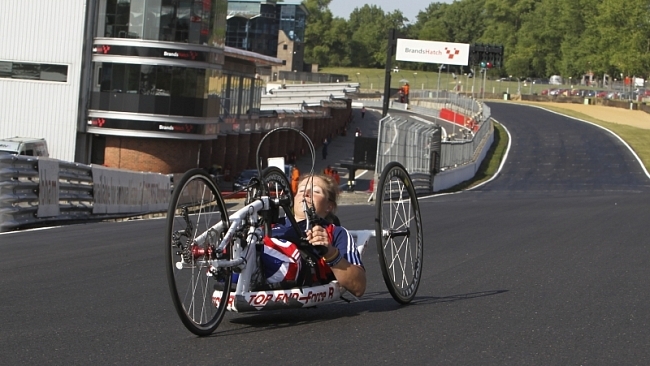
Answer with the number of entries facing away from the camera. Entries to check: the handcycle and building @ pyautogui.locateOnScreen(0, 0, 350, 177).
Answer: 0

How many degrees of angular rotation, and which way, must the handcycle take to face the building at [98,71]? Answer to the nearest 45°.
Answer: approximately 135° to its right

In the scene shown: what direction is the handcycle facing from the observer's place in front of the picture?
facing the viewer and to the left of the viewer

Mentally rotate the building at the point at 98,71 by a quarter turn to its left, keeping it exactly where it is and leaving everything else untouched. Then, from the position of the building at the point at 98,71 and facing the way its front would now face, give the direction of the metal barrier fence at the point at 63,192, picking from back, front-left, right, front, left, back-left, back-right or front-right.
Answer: back-right

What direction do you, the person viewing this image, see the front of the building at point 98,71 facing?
facing the viewer and to the right of the viewer

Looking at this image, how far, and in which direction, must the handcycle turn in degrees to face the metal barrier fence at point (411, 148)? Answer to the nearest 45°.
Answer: approximately 135° to its right

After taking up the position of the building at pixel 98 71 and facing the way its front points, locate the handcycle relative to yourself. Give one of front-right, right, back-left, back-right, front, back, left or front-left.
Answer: front-right
